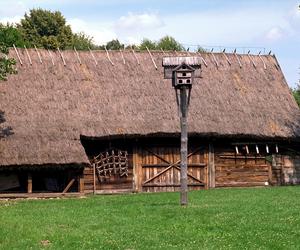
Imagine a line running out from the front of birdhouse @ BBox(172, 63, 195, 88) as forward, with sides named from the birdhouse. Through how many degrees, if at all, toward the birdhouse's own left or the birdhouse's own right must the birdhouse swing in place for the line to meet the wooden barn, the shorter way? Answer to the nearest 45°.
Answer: approximately 180°

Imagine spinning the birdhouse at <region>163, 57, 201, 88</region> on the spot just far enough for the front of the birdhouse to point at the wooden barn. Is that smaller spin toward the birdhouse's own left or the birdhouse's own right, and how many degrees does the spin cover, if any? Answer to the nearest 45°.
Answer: approximately 180°

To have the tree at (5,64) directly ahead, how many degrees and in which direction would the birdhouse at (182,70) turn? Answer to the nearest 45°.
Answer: approximately 135° to its right

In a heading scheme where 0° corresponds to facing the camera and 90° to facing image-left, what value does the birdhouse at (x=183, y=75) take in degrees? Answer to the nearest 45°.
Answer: approximately 0°

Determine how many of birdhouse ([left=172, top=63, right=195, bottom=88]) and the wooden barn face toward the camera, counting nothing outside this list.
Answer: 2

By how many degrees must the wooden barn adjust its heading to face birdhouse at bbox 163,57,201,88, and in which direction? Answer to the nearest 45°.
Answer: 0° — it already faces it
